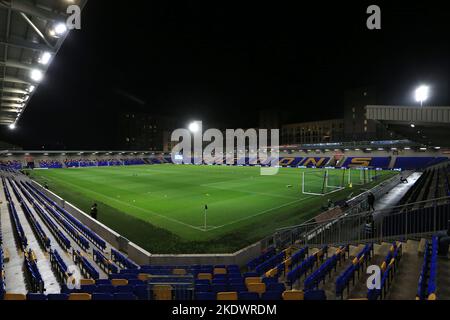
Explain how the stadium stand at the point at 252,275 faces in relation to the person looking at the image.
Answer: facing away from the viewer

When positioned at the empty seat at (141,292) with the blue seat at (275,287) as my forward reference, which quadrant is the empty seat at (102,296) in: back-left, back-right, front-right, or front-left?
back-right
